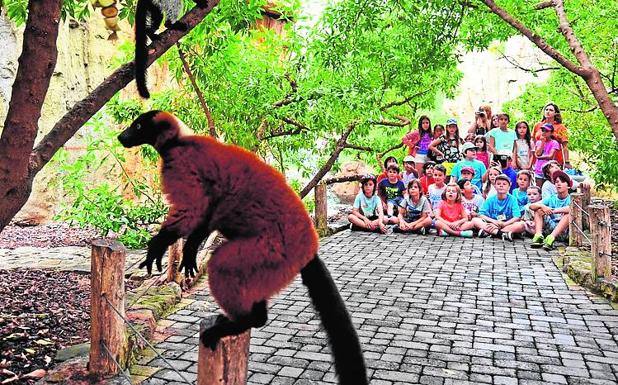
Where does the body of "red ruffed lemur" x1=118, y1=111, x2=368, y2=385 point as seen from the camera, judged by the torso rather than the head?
to the viewer's left

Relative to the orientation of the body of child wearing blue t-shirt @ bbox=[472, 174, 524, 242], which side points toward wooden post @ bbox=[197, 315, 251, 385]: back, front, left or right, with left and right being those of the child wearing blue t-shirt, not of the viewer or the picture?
front

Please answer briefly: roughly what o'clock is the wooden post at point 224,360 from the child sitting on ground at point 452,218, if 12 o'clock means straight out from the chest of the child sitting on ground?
The wooden post is roughly at 12 o'clock from the child sitting on ground.

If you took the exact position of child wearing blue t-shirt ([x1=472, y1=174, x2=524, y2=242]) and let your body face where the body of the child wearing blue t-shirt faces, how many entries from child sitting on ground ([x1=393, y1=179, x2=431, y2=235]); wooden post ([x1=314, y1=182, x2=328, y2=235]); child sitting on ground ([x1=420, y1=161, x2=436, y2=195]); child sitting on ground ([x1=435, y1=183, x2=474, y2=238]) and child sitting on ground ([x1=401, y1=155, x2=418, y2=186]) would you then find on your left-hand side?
0

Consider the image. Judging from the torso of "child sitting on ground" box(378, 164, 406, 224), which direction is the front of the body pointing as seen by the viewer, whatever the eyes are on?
toward the camera

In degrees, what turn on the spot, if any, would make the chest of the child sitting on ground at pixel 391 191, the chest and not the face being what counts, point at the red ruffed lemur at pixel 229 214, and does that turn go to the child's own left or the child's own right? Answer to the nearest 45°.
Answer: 0° — they already face it

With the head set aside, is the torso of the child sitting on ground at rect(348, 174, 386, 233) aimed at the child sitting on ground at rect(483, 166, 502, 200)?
no

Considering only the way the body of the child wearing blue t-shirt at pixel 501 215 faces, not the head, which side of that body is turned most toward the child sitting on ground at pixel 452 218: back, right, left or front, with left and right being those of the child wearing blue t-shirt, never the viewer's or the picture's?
right

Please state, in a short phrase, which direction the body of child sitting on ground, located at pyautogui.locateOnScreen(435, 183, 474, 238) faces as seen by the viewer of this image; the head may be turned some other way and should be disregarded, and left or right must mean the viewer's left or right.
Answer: facing the viewer

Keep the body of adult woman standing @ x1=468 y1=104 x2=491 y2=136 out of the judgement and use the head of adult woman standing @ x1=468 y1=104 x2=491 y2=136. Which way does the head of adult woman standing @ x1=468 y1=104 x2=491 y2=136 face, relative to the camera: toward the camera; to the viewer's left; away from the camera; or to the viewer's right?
toward the camera

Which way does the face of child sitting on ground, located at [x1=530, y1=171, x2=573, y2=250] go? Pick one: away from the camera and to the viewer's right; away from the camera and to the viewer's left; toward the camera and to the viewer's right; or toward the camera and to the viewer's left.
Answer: toward the camera and to the viewer's left
